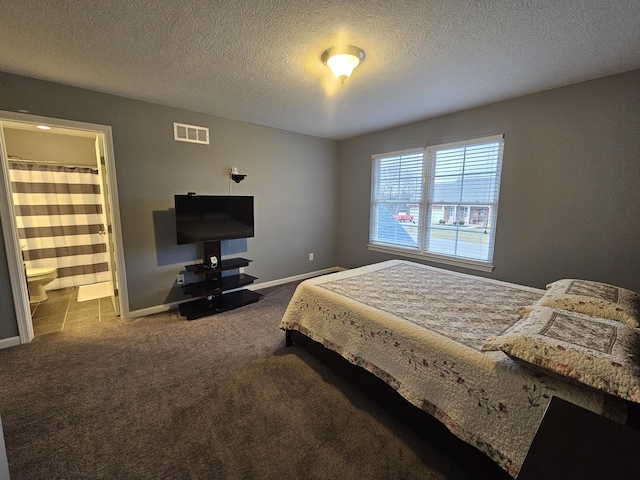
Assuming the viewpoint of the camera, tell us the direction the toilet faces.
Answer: facing to the right of the viewer

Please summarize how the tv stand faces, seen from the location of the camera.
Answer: facing the viewer and to the right of the viewer

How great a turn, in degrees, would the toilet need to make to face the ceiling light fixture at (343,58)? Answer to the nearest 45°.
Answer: approximately 45° to its right

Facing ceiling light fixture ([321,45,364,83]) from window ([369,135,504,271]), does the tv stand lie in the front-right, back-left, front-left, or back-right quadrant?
front-right

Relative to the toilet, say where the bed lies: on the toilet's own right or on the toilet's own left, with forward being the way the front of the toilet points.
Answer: on the toilet's own right

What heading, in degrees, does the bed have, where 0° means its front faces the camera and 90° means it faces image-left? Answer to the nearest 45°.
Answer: approximately 135°

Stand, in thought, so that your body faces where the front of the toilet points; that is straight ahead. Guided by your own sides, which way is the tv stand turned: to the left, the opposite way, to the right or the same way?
to the right

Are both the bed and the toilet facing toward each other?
no

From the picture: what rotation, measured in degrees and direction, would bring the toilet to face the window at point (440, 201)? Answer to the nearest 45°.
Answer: approximately 45° to its right

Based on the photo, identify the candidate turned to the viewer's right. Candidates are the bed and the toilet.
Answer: the toilet

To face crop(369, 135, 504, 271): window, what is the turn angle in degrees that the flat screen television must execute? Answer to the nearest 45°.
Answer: approximately 45° to its left

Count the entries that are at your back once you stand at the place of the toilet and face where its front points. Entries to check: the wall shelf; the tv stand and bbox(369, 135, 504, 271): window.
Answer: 0

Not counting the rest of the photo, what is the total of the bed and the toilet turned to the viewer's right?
1

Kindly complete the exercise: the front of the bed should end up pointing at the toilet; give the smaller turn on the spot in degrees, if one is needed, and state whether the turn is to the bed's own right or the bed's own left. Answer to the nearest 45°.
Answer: approximately 45° to the bed's own left
